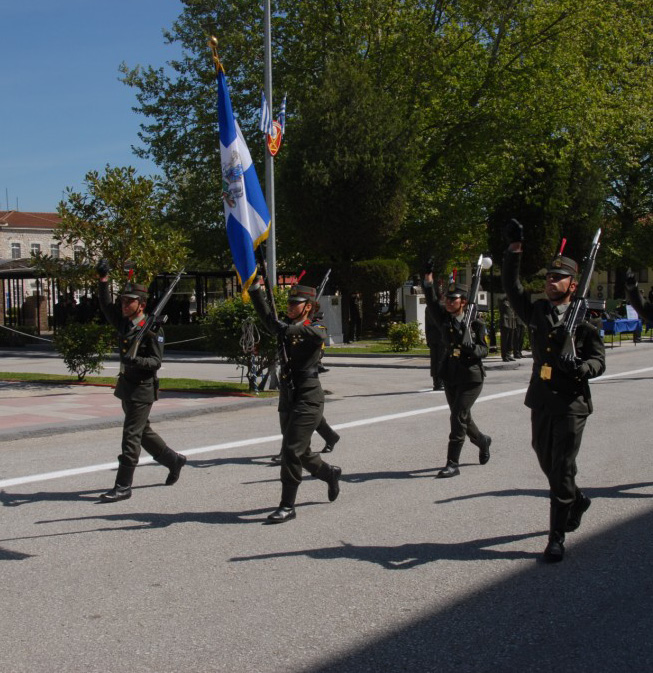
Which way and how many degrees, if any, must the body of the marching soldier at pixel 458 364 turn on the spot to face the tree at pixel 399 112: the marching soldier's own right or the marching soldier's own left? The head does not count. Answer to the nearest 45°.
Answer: approximately 135° to the marching soldier's own right

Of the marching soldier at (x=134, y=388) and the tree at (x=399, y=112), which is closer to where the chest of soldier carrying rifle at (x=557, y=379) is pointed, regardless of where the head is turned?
the marching soldier

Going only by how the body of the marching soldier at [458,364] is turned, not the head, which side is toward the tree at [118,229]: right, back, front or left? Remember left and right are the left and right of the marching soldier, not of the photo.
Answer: right

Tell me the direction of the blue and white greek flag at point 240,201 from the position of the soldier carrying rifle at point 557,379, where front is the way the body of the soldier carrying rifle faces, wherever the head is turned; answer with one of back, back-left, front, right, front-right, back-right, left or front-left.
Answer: right

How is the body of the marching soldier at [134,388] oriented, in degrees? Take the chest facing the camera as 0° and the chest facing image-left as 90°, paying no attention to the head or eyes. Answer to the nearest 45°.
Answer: approximately 45°

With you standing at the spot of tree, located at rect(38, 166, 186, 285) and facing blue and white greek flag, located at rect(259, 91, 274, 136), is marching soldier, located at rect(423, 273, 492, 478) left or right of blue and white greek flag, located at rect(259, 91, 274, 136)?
right

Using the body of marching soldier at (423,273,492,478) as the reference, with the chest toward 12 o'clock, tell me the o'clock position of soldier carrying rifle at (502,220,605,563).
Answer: The soldier carrying rifle is roughly at 10 o'clock from the marching soldier.

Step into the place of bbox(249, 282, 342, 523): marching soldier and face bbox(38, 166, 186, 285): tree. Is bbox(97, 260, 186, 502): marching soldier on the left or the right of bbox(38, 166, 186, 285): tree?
left

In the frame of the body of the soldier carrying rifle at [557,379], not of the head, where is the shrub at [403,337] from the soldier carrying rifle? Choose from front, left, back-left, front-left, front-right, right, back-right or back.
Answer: back-right

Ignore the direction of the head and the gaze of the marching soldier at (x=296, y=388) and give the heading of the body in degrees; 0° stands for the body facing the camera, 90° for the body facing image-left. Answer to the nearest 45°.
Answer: approximately 45°

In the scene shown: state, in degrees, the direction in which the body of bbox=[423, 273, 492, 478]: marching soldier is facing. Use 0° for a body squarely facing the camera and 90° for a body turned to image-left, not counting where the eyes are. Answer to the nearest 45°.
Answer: approximately 45°

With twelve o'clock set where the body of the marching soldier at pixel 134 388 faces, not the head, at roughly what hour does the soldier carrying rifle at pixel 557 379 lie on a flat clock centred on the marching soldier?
The soldier carrying rifle is roughly at 9 o'clock from the marching soldier.

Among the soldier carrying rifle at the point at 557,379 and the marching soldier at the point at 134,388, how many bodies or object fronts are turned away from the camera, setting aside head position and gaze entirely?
0
